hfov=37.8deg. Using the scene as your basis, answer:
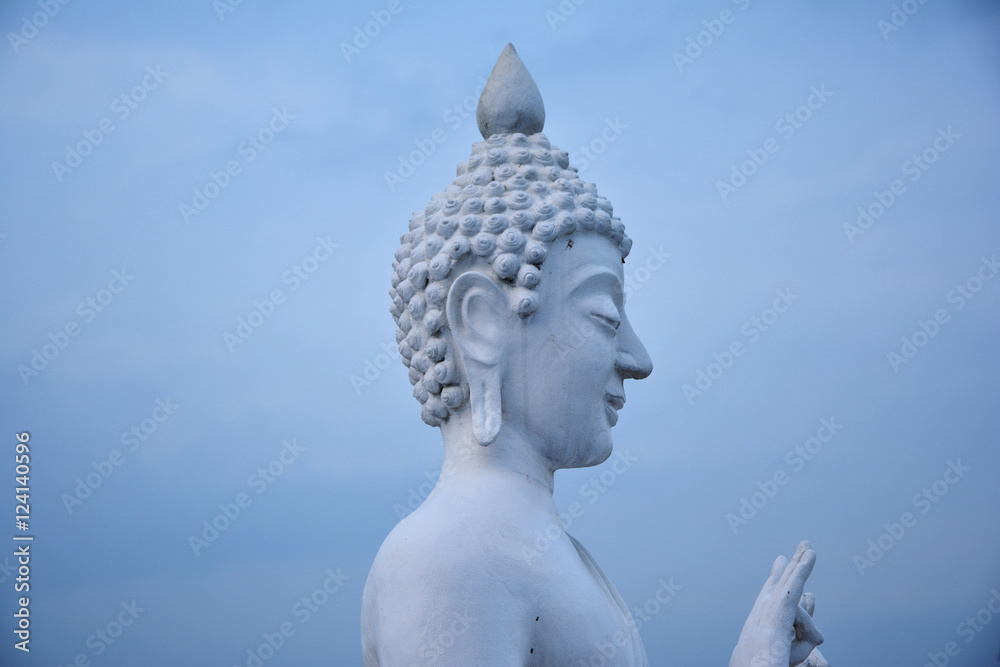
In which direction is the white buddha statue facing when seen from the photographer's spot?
facing to the right of the viewer
